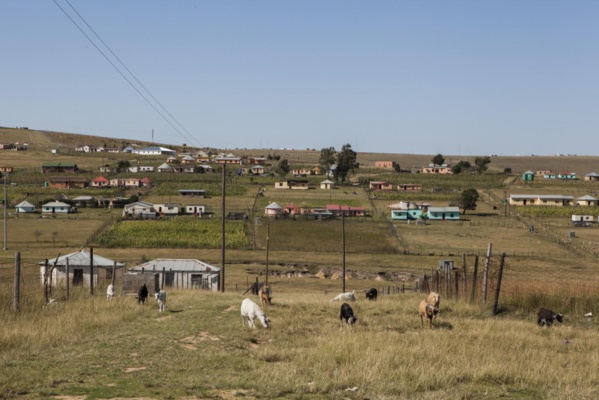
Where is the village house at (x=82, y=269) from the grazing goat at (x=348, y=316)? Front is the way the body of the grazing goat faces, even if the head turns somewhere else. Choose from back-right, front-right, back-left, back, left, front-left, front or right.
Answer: back

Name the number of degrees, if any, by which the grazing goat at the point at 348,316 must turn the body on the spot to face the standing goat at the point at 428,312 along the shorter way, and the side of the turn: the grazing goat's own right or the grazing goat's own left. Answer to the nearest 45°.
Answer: approximately 45° to the grazing goat's own left

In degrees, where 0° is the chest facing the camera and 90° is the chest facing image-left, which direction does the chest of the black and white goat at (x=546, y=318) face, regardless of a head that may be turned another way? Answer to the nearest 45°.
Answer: approximately 270°

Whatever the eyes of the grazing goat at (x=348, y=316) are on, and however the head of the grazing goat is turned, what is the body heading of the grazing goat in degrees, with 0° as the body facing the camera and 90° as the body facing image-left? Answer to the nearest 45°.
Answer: approximately 315°

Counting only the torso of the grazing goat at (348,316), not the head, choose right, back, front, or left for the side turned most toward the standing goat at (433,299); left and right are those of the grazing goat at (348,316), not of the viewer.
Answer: left

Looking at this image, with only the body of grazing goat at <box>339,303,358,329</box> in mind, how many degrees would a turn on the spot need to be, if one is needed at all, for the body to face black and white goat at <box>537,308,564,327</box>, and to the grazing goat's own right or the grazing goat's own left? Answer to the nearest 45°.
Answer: approximately 45° to the grazing goat's own left

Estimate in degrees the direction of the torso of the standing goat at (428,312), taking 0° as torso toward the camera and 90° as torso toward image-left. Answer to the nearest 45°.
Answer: approximately 315°

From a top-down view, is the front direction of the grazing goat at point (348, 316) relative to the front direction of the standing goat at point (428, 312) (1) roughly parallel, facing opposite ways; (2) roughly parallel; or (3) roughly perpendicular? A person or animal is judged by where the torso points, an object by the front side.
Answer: roughly parallel

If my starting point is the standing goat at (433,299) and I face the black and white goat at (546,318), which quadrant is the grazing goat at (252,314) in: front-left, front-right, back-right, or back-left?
back-right
